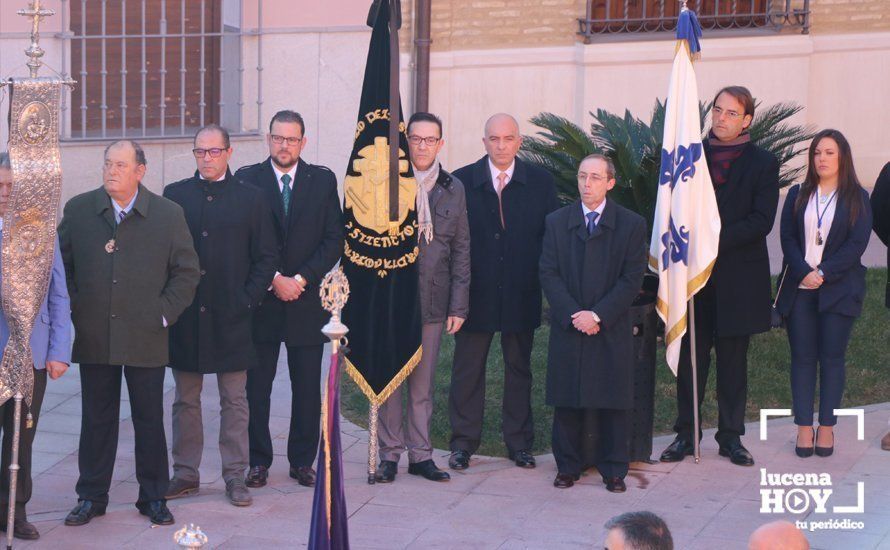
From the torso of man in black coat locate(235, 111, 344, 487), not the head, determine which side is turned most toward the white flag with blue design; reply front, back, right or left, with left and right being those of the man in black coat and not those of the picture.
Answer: left

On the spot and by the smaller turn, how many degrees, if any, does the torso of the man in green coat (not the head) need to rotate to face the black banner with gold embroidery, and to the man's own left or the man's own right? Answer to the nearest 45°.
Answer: approximately 90° to the man's own left

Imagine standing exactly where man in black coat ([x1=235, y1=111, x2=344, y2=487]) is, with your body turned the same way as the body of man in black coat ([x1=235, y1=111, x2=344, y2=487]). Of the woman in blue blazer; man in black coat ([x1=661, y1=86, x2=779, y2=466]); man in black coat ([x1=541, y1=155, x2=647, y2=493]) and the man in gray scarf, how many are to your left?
4

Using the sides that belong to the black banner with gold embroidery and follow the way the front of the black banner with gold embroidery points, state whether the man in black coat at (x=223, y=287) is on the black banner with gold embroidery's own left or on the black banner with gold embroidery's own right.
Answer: on the black banner with gold embroidery's own right

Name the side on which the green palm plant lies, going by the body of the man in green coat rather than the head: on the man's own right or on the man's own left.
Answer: on the man's own left

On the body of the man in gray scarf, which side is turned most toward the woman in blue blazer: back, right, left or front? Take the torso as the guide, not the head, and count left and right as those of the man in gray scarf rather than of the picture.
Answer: left

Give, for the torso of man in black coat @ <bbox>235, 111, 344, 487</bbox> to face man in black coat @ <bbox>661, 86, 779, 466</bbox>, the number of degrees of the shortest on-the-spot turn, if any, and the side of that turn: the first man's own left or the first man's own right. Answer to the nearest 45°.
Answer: approximately 90° to the first man's own left

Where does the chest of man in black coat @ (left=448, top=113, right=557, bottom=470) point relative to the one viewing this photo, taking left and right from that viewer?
facing the viewer

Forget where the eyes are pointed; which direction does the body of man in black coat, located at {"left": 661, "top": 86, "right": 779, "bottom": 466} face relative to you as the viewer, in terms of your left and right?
facing the viewer and to the left of the viewer

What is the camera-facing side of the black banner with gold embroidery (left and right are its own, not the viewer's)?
front

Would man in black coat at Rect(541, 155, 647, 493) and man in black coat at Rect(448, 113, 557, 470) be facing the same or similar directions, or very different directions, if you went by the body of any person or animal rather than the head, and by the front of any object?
same or similar directions

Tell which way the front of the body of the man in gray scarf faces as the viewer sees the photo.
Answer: toward the camera

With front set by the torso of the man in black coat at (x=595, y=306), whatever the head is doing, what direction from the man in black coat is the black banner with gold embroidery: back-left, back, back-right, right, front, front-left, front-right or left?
right

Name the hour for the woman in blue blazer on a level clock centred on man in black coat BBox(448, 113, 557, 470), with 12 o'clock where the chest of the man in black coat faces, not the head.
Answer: The woman in blue blazer is roughly at 9 o'clock from the man in black coat.

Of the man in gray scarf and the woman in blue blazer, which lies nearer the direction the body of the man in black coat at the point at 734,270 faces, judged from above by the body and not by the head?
the man in gray scarf
